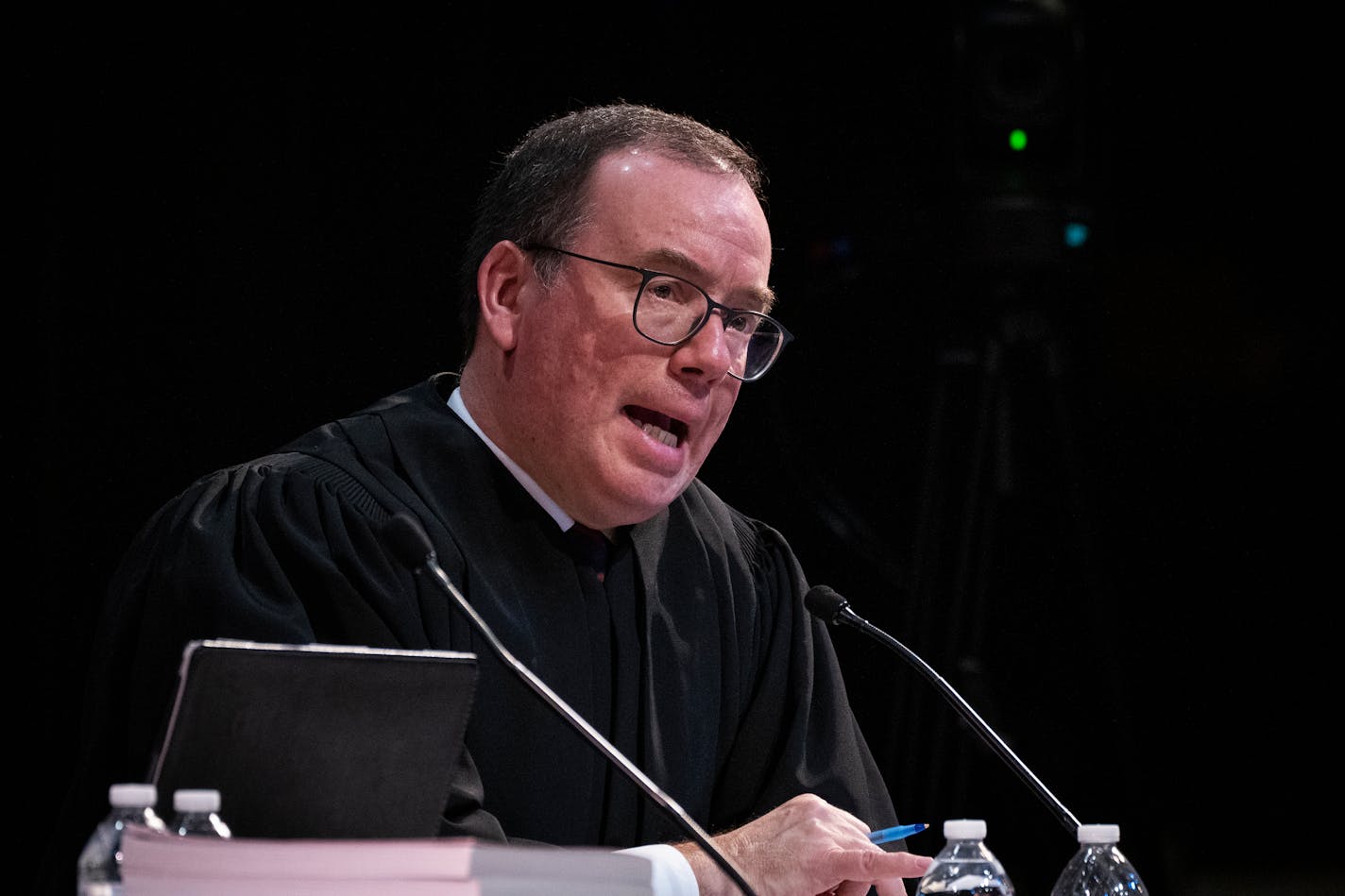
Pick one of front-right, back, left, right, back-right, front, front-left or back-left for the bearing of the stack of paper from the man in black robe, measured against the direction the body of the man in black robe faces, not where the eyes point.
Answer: front-right

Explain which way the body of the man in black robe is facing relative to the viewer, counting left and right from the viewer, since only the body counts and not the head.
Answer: facing the viewer and to the right of the viewer

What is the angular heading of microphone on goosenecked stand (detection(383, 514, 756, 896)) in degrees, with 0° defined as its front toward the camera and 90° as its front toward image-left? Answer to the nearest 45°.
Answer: approximately 90°

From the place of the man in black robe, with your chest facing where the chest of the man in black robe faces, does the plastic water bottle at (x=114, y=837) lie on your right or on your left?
on your right

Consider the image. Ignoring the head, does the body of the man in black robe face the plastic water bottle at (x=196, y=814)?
no

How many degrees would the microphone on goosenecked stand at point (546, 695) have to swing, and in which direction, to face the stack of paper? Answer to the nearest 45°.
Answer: approximately 90° to its left

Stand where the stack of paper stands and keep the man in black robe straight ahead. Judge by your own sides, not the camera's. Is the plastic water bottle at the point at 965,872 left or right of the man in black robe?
right

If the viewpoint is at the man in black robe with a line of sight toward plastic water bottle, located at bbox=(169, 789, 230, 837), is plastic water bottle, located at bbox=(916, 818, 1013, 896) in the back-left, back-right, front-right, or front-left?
front-left

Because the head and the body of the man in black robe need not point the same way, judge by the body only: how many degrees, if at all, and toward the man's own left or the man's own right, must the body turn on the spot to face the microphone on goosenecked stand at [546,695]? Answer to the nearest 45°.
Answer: approximately 45° to the man's own right

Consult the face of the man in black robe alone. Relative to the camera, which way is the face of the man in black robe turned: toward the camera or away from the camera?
toward the camera
